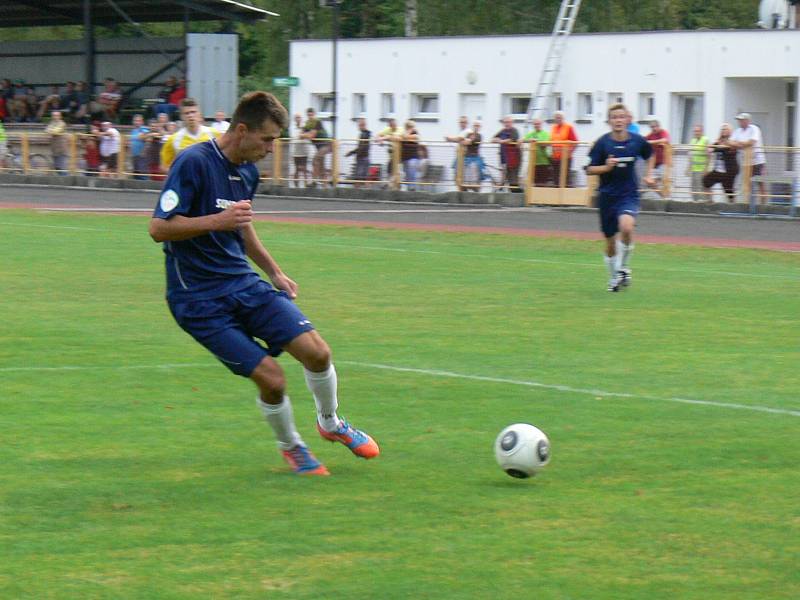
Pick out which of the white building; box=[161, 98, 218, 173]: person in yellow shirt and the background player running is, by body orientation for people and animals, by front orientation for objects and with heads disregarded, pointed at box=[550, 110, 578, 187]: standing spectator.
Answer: the white building

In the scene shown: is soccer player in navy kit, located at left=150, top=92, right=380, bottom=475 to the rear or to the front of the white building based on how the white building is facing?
to the front

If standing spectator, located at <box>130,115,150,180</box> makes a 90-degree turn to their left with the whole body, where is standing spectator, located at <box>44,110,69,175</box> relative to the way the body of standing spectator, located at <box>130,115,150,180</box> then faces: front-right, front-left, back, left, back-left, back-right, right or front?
back-left

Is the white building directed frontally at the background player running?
yes

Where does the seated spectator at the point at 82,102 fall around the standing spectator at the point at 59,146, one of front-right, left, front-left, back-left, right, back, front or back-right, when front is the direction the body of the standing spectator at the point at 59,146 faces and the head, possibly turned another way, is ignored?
back

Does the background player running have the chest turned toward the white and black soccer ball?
yes

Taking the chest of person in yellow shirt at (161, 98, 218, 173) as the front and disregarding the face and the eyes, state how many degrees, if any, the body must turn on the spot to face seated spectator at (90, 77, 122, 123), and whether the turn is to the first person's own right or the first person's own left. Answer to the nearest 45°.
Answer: approximately 180°

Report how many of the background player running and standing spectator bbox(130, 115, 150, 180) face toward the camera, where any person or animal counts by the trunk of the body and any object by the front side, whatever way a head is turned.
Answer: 2

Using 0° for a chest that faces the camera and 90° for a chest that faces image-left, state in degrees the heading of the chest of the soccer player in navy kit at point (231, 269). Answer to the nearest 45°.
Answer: approximately 315°

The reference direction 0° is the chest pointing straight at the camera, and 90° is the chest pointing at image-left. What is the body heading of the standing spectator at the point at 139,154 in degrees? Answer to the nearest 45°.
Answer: approximately 0°

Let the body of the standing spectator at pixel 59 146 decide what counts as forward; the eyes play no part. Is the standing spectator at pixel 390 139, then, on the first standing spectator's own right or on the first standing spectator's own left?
on the first standing spectator's own left

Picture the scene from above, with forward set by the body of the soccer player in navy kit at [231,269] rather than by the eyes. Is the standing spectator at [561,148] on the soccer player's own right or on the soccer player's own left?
on the soccer player's own left

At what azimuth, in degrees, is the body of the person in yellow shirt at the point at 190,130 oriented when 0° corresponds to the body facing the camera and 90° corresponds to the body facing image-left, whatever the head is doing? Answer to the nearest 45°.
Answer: approximately 0°
